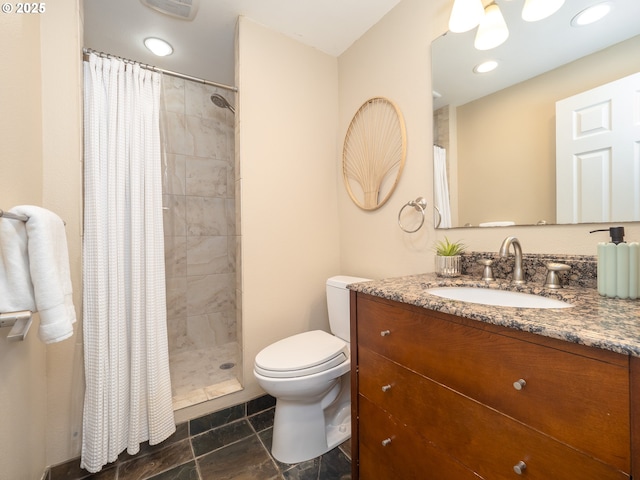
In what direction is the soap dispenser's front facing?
to the viewer's left

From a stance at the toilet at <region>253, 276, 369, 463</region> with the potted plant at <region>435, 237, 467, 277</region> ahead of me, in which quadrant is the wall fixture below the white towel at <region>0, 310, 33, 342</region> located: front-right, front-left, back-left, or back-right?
back-right

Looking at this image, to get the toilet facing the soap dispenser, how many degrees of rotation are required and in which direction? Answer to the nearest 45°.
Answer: approximately 90° to its left

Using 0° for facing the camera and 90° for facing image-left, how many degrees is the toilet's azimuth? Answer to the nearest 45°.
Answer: approximately 45°
